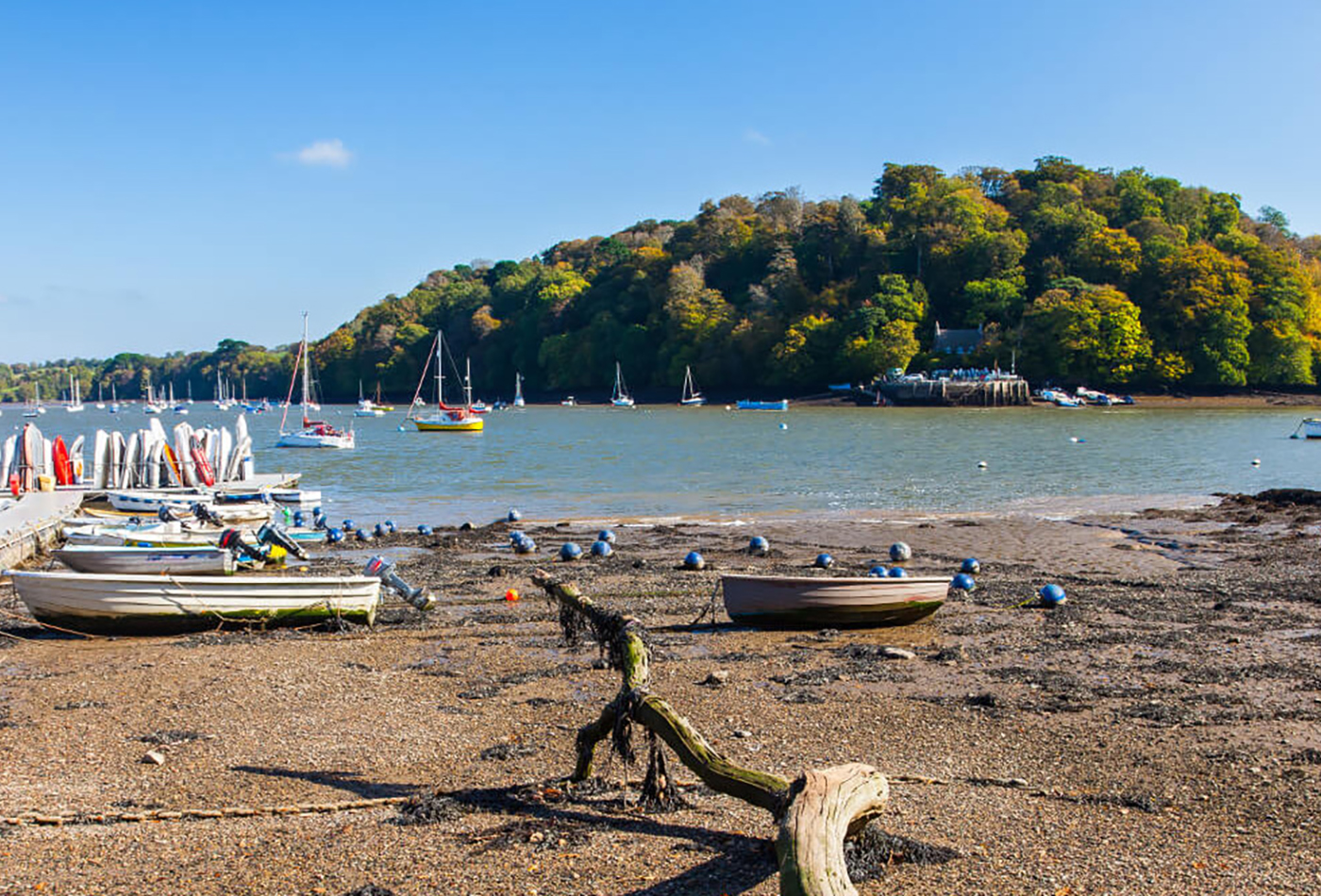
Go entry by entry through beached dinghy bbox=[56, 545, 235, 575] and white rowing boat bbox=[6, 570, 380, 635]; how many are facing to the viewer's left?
2

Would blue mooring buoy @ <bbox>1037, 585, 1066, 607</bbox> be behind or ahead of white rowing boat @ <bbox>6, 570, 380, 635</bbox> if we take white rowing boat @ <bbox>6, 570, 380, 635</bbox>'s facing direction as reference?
behind

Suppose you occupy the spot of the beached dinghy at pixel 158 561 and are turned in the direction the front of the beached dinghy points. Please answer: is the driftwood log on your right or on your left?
on your left

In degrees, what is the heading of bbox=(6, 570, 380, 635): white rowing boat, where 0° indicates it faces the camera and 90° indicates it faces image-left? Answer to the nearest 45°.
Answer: approximately 90°

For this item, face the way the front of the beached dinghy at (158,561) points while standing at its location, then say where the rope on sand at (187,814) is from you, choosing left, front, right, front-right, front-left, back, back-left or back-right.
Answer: left

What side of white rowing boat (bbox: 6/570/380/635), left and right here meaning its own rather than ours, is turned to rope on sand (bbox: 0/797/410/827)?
left

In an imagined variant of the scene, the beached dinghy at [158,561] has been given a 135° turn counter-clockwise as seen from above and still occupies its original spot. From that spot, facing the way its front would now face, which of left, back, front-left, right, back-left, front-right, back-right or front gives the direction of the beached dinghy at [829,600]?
front

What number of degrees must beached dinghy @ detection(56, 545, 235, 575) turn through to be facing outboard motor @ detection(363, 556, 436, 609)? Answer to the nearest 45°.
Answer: approximately 135° to its left

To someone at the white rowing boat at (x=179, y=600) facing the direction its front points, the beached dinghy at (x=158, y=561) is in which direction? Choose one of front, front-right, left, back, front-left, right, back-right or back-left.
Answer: right

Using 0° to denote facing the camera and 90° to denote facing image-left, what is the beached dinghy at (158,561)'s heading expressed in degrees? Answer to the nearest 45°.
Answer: approximately 90°

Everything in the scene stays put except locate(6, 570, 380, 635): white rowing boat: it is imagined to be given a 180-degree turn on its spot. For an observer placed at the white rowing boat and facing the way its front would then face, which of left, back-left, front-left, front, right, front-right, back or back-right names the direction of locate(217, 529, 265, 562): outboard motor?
left
